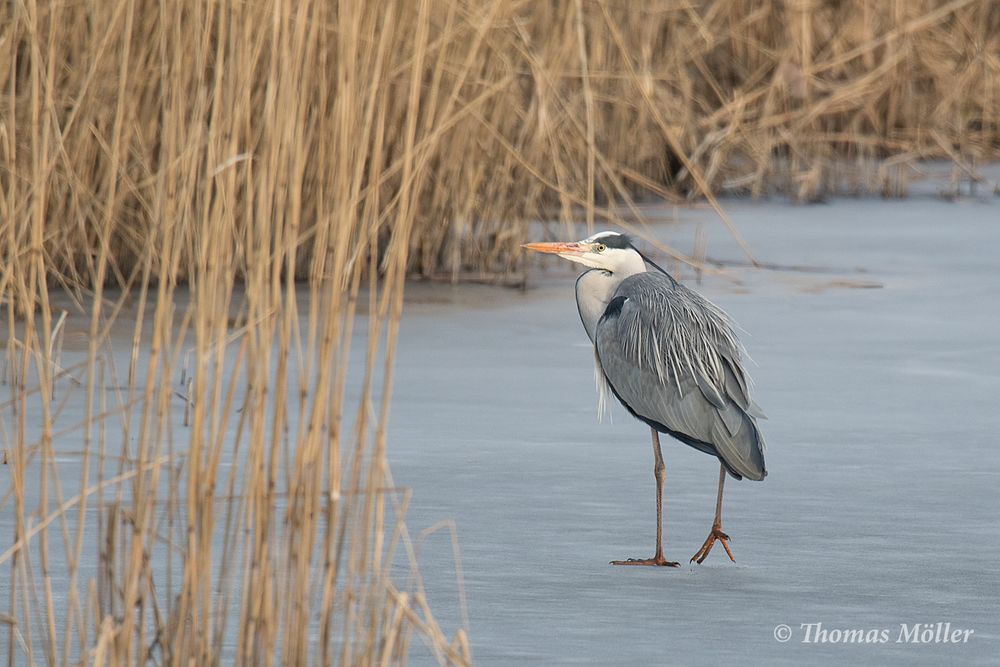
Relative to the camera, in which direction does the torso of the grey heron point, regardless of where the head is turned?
to the viewer's left
